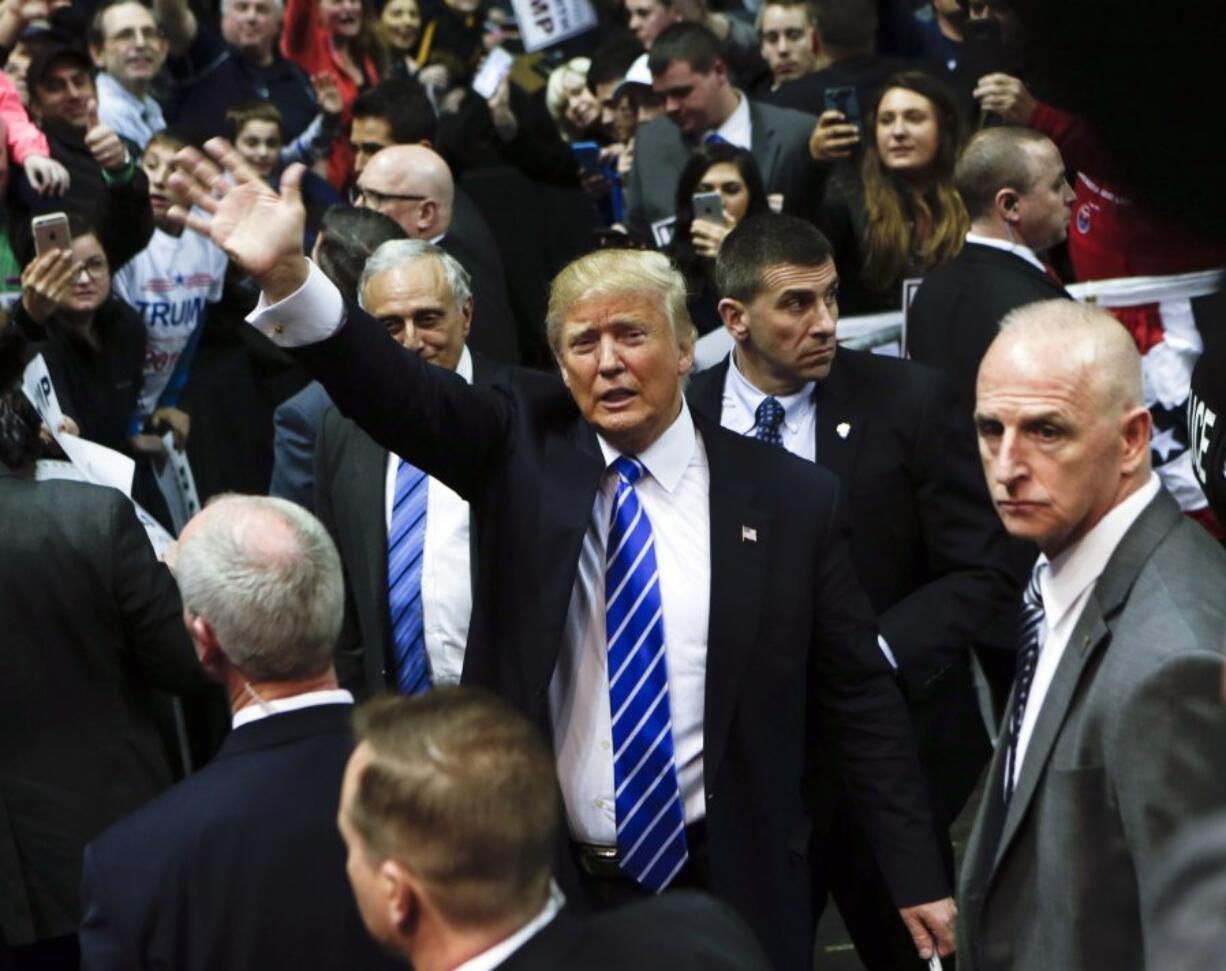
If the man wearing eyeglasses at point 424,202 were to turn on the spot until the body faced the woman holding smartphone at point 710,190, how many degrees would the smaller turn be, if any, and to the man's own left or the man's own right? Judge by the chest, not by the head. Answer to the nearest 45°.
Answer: approximately 180°

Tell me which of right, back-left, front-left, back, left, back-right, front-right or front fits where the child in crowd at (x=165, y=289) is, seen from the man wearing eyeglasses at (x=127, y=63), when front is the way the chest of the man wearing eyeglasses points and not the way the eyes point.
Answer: front-right

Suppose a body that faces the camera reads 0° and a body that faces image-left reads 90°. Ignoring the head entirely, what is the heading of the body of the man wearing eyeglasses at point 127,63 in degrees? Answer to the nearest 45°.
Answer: approximately 315°

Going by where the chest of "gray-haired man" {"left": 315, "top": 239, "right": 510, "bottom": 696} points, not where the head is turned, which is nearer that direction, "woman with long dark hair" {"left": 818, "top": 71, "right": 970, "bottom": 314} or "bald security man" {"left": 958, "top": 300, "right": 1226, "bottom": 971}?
the bald security man

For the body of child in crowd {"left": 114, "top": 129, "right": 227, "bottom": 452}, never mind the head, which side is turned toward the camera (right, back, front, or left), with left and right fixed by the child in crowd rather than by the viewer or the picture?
front

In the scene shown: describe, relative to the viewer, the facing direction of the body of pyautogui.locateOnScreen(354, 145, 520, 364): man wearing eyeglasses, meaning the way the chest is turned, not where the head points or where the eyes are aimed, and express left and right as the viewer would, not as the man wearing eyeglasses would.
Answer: facing to the left of the viewer

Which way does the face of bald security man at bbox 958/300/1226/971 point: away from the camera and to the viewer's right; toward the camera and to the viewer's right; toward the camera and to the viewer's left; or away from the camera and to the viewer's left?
toward the camera and to the viewer's left

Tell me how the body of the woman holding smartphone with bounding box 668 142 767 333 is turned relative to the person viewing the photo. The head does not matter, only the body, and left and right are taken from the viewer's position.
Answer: facing the viewer

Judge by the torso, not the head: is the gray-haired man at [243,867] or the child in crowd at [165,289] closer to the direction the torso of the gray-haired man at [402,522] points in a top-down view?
the gray-haired man

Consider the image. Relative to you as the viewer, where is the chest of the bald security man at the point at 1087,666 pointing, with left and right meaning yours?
facing the viewer and to the left of the viewer

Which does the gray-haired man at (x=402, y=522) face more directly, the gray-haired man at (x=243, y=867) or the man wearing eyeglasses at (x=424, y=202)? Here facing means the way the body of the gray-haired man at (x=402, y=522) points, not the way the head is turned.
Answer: the gray-haired man

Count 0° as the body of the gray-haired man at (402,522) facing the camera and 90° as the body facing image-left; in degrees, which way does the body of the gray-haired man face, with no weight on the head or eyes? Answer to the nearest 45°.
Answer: approximately 0°

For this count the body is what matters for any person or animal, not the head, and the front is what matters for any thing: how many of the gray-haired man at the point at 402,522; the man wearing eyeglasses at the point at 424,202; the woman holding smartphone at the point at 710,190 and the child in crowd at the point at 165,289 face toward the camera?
3

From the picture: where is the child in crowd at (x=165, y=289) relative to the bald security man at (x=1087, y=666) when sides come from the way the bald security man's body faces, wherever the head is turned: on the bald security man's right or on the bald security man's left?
on the bald security man's right

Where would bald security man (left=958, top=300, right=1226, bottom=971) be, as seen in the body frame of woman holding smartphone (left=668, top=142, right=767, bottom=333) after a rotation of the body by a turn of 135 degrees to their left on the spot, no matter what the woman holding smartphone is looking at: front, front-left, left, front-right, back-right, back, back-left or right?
back-right

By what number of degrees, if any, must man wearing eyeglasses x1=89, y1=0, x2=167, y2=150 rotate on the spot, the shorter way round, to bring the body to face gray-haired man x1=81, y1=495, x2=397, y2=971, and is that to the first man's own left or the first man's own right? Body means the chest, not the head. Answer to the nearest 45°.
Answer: approximately 45° to the first man's own right
